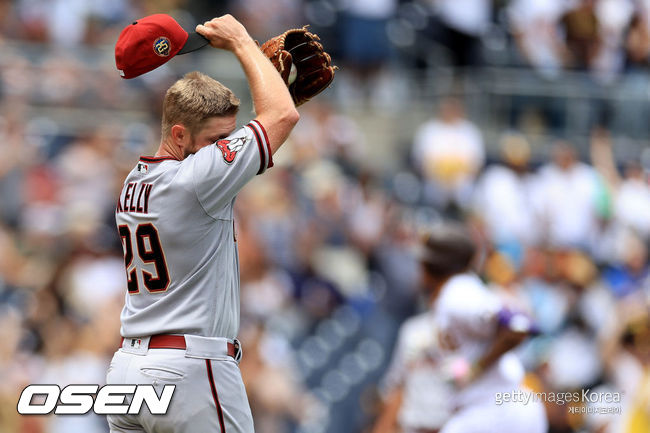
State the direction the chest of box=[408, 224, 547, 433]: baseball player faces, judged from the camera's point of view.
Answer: to the viewer's left

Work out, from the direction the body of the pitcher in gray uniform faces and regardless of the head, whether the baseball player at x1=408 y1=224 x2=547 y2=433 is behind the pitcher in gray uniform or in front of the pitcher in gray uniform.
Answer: in front

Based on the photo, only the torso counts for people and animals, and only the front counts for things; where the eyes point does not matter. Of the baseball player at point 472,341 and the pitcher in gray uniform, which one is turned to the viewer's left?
the baseball player

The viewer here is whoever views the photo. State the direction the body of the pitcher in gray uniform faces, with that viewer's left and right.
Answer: facing away from the viewer and to the right of the viewer

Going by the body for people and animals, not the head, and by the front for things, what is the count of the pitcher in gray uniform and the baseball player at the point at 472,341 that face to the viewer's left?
1

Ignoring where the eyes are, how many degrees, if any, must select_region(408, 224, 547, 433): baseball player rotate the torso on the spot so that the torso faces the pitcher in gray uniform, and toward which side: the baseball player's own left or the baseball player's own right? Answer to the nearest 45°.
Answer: approximately 45° to the baseball player's own left
